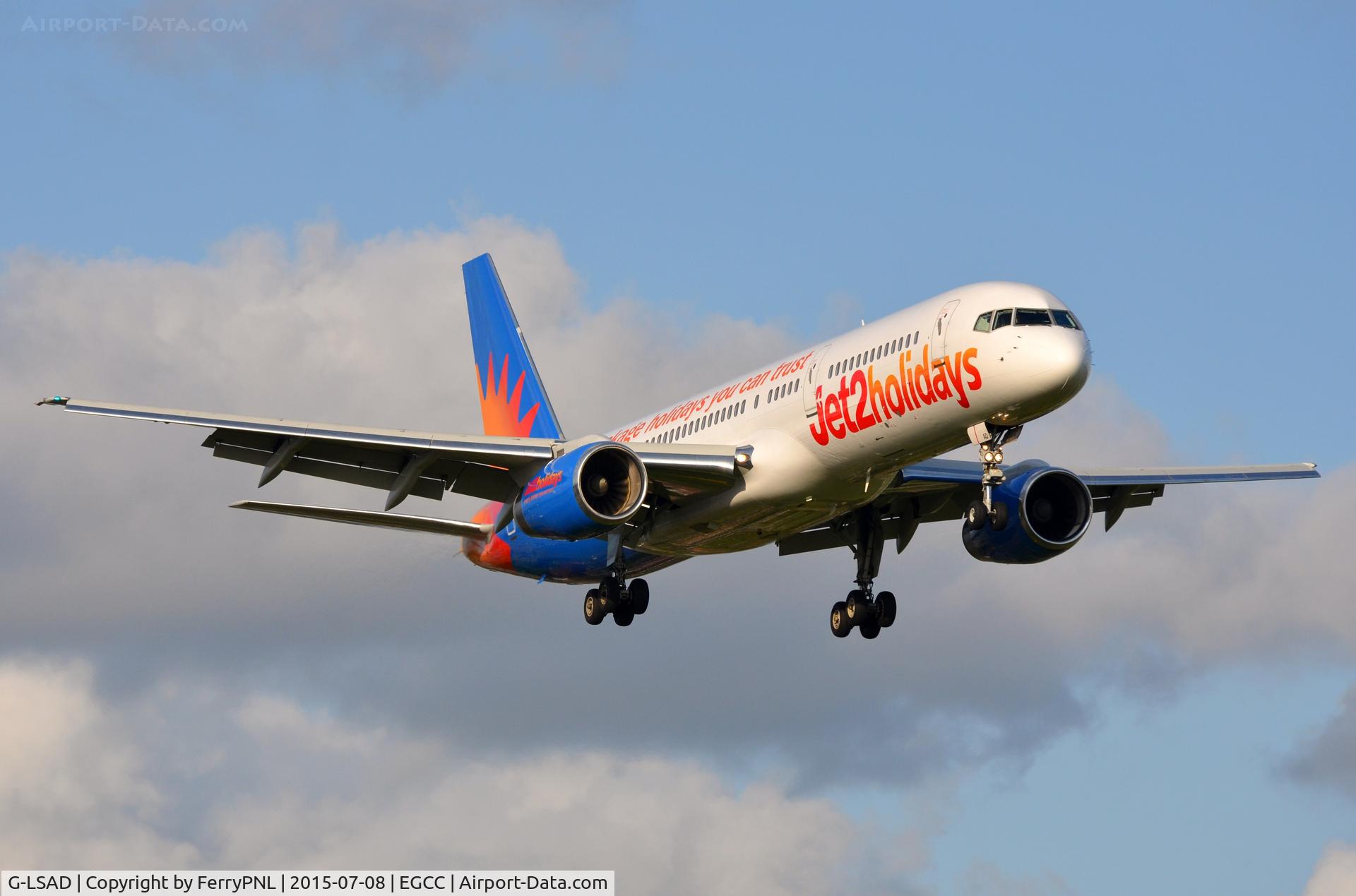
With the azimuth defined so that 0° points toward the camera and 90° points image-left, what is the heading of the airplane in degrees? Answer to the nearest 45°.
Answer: approximately 315°
